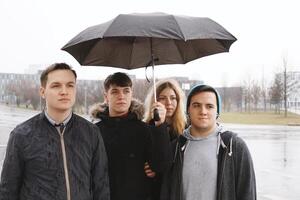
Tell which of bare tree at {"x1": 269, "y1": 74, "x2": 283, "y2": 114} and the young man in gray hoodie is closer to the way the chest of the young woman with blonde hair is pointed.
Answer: the young man in gray hoodie

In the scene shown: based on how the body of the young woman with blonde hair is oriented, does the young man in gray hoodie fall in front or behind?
in front

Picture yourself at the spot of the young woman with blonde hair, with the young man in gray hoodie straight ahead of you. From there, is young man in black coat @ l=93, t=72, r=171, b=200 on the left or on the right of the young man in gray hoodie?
right

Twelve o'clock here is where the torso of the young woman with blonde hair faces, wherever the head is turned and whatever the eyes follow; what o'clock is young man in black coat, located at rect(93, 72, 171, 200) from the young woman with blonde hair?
The young man in black coat is roughly at 1 o'clock from the young woman with blonde hair.

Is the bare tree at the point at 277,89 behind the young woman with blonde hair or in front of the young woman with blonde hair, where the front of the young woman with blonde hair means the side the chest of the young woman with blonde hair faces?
behind

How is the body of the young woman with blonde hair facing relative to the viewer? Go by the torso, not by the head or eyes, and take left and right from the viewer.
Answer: facing the viewer

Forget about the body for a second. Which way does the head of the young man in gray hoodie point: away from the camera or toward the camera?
toward the camera

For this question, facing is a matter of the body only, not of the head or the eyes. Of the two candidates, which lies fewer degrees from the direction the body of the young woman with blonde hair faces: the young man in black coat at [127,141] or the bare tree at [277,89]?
the young man in black coat
